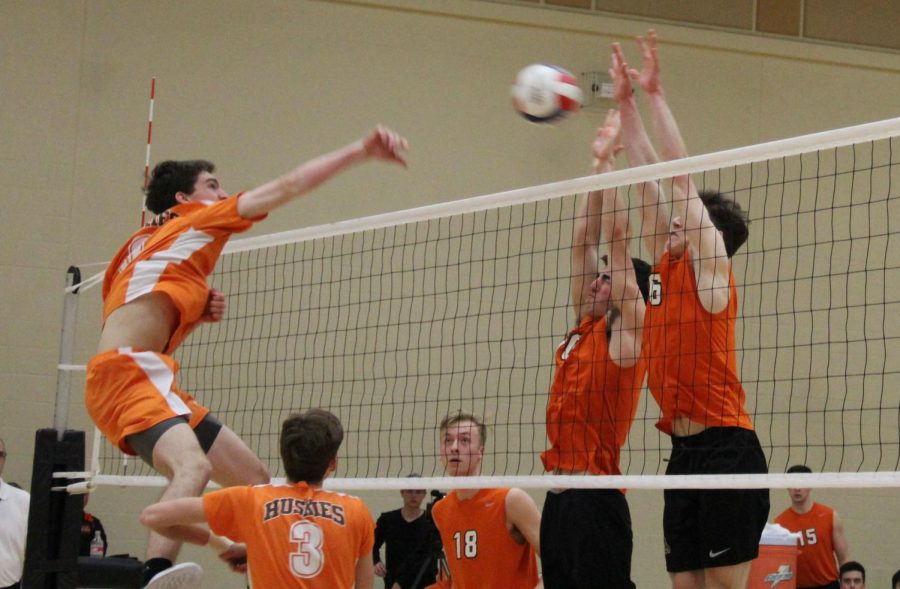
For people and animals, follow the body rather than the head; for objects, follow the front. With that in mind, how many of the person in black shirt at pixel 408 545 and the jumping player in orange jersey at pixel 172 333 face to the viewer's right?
1

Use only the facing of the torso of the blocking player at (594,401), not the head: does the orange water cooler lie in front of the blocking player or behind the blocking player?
behind

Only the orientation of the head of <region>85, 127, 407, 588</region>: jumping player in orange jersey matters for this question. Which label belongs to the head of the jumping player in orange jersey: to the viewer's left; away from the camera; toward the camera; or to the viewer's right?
to the viewer's right

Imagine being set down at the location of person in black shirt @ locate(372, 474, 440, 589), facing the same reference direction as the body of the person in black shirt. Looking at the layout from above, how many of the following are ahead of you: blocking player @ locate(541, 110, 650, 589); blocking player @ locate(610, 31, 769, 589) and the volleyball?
3

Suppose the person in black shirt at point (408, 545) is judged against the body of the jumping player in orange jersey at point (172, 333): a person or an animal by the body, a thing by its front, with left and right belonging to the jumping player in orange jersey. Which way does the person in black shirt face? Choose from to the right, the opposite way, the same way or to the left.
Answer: to the right

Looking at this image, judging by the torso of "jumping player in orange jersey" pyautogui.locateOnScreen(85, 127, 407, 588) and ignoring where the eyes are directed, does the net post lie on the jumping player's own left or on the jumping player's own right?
on the jumping player's own left

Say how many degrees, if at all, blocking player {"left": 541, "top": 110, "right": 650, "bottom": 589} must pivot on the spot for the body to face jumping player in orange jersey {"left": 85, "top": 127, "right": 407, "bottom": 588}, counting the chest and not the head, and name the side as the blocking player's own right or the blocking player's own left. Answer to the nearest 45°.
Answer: approximately 45° to the blocking player's own right

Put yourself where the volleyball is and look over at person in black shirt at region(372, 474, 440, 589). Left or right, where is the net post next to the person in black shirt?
left

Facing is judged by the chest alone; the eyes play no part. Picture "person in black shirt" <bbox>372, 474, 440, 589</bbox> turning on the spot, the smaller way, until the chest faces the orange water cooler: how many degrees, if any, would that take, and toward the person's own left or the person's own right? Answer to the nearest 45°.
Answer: approximately 90° to the person's own left

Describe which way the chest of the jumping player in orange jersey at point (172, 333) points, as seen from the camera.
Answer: to the viewer's right

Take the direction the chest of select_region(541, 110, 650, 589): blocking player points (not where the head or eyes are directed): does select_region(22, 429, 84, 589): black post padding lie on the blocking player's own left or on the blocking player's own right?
on the blocking player's own right
